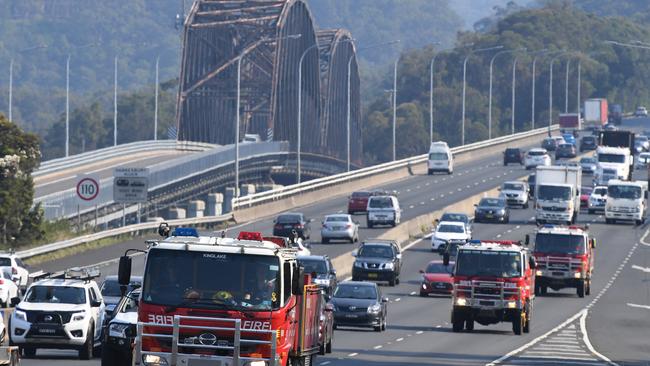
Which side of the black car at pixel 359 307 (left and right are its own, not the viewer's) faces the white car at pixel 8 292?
right

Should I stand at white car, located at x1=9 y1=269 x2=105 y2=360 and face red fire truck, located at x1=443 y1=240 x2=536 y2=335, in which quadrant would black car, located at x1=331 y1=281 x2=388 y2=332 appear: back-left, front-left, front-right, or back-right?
front-left

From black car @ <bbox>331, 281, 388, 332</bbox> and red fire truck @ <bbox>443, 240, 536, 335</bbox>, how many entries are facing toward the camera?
2

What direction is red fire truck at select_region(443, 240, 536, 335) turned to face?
toward the camera

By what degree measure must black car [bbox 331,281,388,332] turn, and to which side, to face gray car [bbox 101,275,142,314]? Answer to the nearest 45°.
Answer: approximately 45° to its right

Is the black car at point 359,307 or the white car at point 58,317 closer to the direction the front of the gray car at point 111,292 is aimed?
the white car

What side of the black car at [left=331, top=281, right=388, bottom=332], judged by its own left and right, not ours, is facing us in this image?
front

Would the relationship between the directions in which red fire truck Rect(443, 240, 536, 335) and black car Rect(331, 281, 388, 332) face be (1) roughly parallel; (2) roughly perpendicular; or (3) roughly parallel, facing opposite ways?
roughly parallel

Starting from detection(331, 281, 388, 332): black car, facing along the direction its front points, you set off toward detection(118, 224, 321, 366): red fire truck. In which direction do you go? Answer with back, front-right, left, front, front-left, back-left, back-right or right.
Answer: front

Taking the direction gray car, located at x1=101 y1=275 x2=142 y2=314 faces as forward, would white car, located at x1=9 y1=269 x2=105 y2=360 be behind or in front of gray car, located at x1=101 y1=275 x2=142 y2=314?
in front

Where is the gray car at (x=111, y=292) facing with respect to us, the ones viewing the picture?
facing the viewer and to the left of the viewer
